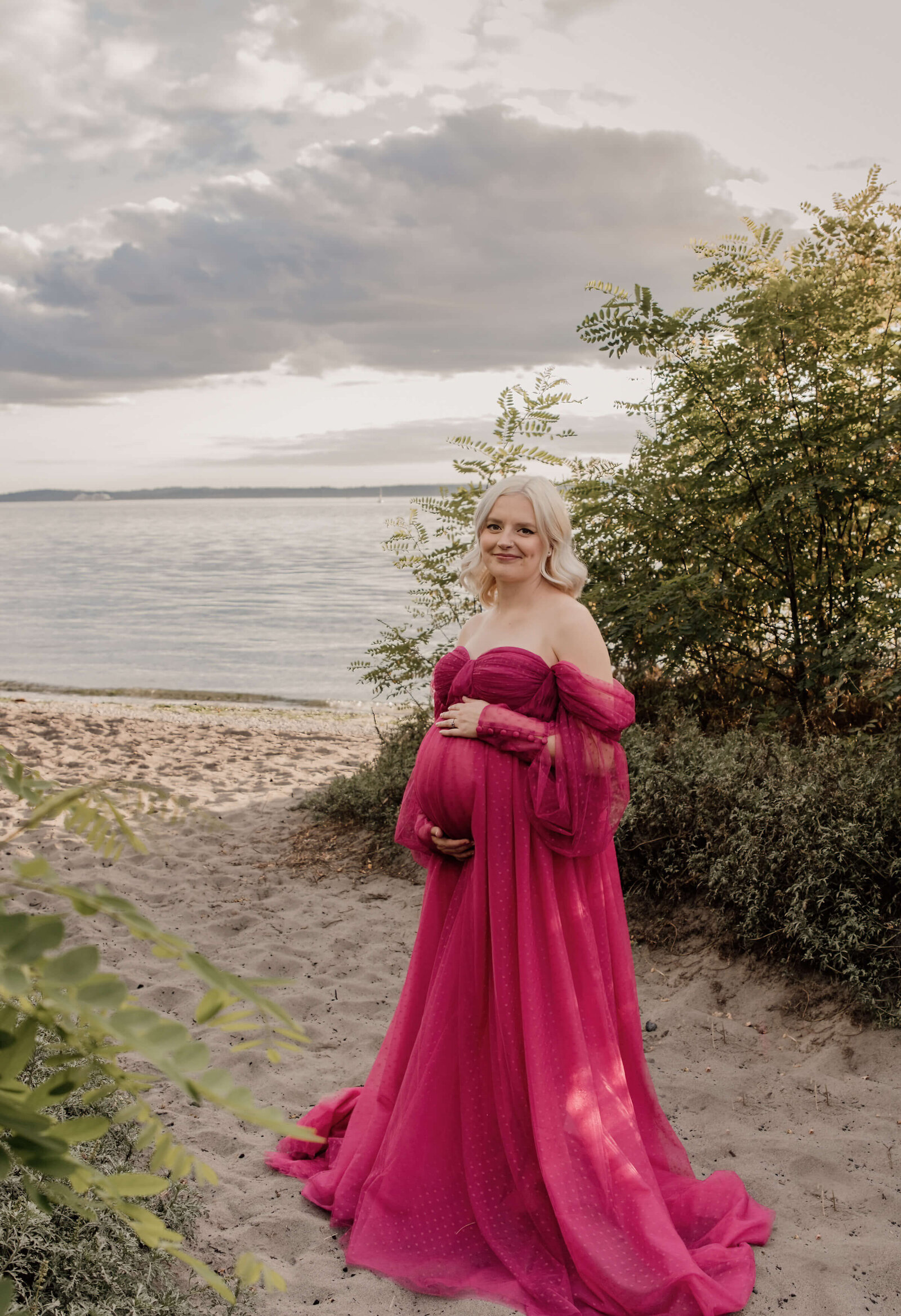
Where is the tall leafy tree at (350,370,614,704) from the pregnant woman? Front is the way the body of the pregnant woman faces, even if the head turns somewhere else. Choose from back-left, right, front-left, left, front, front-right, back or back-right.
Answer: back-right

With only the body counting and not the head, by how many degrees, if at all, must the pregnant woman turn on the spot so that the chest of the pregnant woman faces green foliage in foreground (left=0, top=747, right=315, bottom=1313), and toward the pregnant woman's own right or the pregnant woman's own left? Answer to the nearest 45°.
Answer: approximately 45° to the pregnant woman's own left

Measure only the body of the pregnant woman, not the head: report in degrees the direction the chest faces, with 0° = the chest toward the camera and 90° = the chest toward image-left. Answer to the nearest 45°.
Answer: approximately 45°

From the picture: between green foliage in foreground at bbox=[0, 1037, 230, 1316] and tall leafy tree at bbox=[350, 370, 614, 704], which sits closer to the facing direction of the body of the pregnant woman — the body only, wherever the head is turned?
the green foliage in foreground

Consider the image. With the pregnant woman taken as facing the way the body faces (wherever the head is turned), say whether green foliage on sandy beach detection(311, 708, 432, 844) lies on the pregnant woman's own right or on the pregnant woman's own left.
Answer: on the pregnant woman's own right

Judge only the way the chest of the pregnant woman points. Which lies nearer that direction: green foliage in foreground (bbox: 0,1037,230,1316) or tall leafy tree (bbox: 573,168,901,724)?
the green foliage in foreground

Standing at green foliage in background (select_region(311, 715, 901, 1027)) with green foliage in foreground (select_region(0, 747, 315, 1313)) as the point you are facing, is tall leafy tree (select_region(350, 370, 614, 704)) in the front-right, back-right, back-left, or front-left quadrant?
back-right

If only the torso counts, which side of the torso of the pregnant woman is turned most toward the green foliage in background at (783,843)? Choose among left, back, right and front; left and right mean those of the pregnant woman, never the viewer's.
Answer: back

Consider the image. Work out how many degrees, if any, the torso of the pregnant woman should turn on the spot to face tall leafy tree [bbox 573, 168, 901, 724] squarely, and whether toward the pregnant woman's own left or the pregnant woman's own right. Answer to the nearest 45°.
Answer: approximately 135° to the pregnant woman's own right

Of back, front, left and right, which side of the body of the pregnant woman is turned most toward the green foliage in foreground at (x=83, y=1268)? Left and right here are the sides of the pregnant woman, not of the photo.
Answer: front
